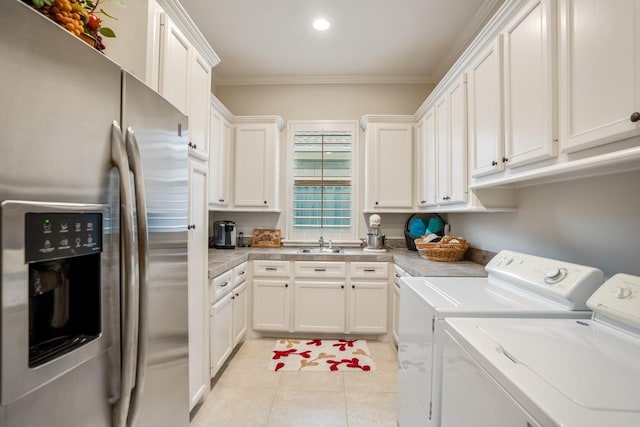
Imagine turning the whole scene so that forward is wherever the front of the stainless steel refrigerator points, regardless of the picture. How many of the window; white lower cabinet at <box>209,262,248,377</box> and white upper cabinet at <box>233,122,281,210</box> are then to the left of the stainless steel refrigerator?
3

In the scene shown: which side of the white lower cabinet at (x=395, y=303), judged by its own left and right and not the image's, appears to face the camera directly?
left

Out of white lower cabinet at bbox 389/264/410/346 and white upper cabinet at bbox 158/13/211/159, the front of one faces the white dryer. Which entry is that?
the white upper cabinet

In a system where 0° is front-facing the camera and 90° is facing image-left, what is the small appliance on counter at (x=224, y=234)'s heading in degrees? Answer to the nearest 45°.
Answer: approximately 315°

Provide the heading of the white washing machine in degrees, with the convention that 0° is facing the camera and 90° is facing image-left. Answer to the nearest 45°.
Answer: approximately 45°

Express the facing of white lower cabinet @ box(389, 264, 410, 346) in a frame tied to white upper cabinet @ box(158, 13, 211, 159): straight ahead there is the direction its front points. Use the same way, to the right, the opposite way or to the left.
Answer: the opposite way

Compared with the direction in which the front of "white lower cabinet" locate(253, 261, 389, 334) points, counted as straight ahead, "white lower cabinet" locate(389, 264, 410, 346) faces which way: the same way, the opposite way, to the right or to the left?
to the right

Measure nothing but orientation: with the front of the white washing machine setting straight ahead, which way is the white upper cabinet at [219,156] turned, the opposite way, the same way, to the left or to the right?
the opposite way

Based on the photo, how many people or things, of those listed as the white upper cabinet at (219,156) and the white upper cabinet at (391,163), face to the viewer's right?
1

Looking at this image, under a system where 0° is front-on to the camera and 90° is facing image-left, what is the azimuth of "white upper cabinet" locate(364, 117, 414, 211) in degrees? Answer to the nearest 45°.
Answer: approximately 0°

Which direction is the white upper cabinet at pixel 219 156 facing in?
to the viewer's right

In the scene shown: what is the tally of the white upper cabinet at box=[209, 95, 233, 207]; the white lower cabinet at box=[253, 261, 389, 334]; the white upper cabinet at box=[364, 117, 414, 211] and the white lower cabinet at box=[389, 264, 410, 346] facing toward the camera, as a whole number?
2
